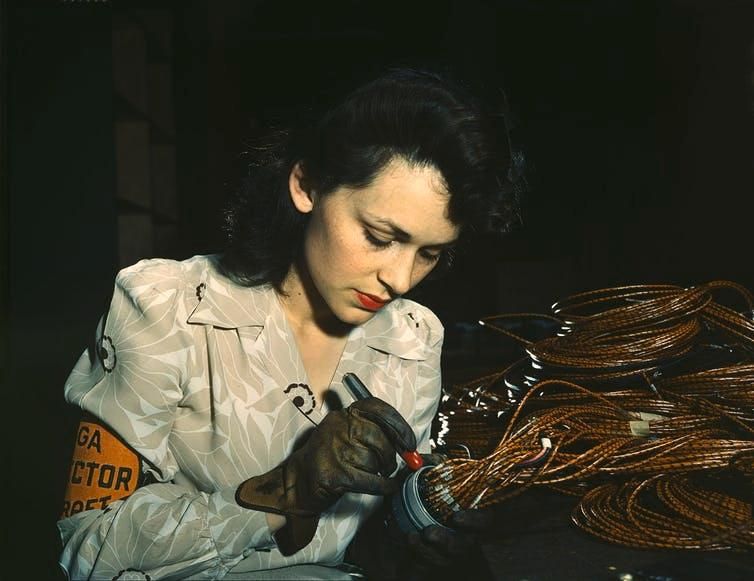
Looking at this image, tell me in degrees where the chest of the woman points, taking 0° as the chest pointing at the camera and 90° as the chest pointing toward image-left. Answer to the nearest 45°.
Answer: approximately 315°
